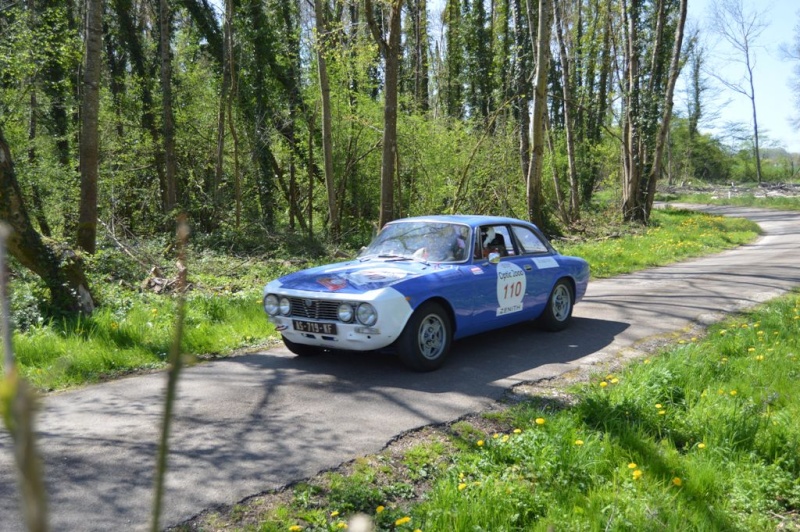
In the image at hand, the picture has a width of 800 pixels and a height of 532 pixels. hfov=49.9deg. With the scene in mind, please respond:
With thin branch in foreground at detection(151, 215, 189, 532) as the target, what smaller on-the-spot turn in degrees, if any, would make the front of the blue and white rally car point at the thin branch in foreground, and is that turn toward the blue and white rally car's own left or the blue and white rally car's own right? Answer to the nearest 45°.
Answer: approximately 45° to the blue and white rally car's own left

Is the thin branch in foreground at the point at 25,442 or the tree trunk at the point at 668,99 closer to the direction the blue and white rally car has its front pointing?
the thin branch in foreground

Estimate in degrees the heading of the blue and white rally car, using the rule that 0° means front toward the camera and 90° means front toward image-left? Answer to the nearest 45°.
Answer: approximately 45°

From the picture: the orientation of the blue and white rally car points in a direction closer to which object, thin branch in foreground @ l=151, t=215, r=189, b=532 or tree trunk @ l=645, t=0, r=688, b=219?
the thin branch in foreground

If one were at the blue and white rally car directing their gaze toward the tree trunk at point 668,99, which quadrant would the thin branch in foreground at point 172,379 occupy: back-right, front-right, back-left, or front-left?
back-right

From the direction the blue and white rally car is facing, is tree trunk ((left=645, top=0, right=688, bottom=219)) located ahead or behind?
behind
